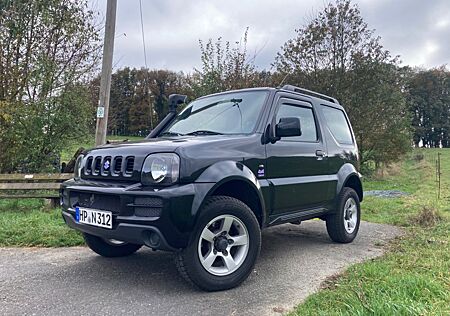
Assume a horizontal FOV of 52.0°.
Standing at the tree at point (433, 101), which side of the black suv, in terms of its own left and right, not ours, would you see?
back

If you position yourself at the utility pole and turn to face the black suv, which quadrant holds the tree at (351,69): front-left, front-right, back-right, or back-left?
back-left

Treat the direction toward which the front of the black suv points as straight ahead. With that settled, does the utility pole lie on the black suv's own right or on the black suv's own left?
on the black suv's own right

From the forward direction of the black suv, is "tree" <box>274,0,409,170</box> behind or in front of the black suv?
behind

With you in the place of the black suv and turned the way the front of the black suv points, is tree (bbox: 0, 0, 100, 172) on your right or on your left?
on your right

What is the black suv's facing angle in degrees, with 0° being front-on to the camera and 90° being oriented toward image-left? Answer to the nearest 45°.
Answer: approximately 45°

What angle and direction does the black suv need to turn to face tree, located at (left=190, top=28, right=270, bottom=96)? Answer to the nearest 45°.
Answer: approximately 135° to its right

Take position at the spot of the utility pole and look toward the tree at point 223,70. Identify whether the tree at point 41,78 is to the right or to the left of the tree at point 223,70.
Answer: left
